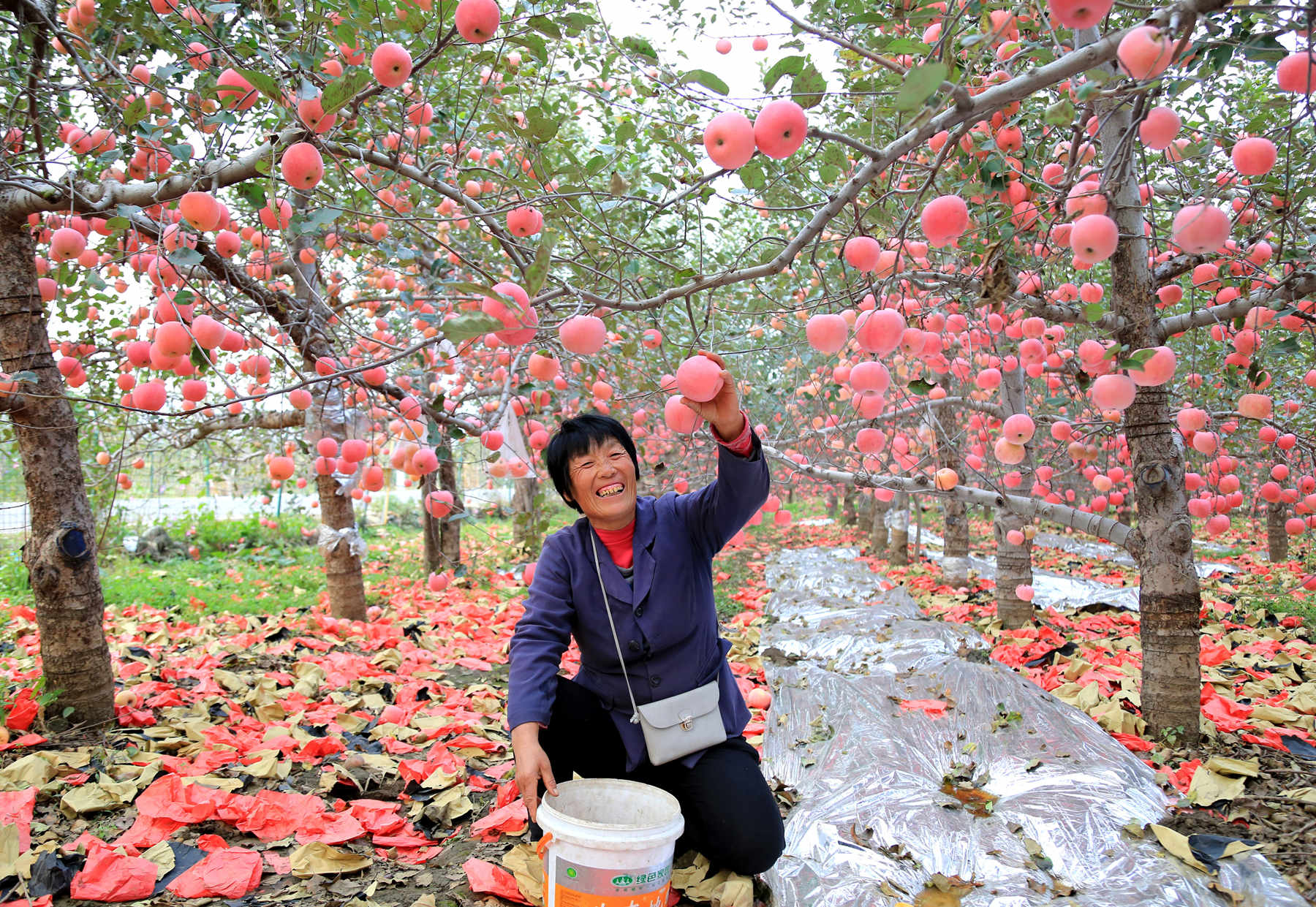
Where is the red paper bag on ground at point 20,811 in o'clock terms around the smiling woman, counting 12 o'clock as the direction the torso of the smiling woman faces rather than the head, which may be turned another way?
The red paper bag on ground is roughly at 3 o'clock from the smiling woman.

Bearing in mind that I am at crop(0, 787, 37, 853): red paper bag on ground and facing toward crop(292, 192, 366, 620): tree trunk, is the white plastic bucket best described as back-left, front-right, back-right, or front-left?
back-right

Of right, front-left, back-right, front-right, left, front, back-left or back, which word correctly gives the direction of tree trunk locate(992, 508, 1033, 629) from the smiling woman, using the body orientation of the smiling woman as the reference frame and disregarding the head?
back-left

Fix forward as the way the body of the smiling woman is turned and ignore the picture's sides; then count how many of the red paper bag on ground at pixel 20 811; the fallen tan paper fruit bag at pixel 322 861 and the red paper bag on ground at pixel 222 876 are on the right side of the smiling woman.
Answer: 3

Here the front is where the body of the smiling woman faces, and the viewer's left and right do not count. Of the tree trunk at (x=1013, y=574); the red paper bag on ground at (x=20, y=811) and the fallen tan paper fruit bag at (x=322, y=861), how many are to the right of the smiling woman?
2

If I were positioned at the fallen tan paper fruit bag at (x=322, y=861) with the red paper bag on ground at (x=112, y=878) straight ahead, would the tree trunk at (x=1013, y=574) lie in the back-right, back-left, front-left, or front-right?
back-right

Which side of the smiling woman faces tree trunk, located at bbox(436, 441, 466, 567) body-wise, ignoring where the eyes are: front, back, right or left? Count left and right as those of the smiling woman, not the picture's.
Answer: back

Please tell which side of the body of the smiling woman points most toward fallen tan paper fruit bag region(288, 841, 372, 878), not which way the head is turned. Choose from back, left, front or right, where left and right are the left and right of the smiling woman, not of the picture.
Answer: right

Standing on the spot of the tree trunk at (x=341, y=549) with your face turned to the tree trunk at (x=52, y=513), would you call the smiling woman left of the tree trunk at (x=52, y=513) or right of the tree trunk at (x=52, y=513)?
left

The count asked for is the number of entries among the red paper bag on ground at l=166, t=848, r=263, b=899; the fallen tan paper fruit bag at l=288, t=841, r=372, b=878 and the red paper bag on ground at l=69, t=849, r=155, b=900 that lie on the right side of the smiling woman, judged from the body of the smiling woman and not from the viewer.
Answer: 3

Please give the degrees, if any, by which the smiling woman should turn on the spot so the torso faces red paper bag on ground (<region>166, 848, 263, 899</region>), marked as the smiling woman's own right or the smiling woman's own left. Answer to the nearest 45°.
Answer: approximately 90° to the smiling woman's own right

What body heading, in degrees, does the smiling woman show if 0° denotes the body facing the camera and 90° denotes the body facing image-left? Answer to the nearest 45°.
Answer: approximately 0°

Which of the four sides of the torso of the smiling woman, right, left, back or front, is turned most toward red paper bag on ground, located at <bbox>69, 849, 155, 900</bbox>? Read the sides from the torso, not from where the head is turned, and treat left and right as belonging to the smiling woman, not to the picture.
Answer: right

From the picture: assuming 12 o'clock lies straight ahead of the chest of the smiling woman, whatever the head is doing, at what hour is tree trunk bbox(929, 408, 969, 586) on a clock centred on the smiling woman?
The tree trunk is roughly at 7 o'clock from the smiling woman.
